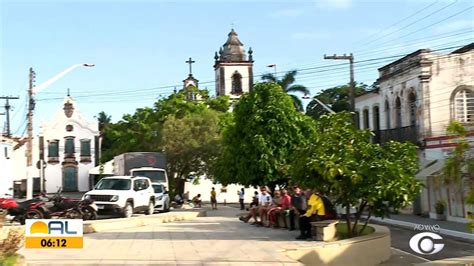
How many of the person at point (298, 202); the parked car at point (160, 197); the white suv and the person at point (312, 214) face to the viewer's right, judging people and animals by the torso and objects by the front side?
0

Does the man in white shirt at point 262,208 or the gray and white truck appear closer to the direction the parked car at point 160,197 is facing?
the man in white shirt

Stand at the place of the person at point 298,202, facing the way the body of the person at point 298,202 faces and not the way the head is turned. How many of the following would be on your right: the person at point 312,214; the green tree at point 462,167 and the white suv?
1

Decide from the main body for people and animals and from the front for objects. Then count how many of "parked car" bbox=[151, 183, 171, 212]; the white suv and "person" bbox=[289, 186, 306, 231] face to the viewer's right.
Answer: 0

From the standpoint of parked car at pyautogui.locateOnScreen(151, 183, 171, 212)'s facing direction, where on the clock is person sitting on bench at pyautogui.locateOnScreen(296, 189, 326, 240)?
The person sitting on bench is roughly at 10 o'clock from the parked car.

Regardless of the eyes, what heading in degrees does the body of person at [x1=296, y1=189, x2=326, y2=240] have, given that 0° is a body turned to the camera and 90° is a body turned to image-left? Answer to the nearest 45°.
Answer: approximately 90°

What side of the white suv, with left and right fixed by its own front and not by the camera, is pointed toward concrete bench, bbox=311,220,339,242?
left

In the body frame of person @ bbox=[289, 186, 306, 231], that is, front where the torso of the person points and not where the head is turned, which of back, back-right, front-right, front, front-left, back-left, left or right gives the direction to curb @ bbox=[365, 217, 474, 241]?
back

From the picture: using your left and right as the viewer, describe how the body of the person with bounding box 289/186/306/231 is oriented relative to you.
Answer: facing the viewer and to the left of the viewer

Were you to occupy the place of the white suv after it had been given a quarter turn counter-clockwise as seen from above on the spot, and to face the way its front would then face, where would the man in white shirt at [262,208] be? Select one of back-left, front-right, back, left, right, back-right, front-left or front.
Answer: front
